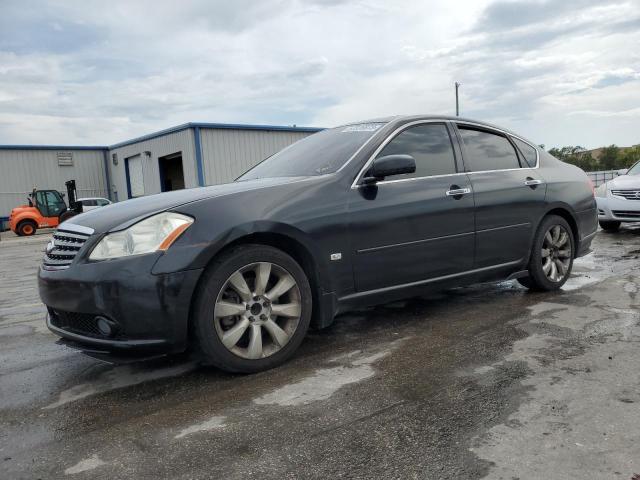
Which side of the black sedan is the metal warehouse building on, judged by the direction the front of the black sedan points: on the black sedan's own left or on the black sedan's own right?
on the black sedan's own right

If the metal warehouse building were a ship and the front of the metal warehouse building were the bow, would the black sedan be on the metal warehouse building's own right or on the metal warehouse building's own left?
on the metal warehouse building's own left

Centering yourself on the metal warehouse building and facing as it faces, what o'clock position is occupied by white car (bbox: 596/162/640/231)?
The white car is roughly at 10 o'clock from the metal warehouse building.

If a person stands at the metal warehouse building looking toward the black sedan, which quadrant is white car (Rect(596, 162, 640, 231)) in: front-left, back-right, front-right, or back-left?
front-left

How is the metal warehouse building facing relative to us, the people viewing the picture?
facing the viewer and to the left of the viewer

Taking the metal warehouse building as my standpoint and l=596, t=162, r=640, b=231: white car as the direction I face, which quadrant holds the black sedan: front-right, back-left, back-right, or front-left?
front-right

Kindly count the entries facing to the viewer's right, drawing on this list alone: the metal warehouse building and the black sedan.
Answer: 0

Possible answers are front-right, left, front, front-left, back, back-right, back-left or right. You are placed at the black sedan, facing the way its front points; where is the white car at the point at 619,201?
back
